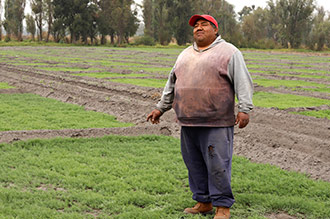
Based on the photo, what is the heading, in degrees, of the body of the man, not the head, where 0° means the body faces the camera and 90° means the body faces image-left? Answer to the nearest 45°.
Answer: approximately 45°
